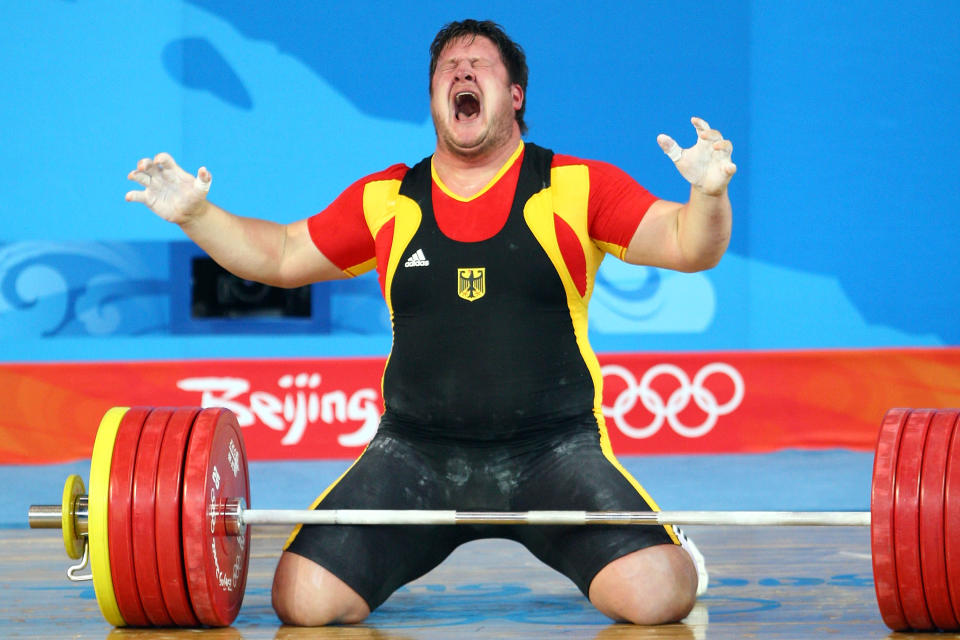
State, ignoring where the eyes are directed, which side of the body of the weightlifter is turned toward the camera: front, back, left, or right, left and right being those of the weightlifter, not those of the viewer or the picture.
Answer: front

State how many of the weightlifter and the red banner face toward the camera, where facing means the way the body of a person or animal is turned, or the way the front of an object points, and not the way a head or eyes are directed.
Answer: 2

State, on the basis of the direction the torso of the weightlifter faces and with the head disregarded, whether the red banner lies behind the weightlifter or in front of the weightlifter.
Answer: behind

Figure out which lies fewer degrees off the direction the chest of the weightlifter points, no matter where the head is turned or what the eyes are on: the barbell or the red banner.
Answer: the barbell

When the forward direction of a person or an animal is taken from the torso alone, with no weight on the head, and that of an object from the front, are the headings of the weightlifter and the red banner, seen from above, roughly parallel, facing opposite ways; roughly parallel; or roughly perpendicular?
roughly parallel

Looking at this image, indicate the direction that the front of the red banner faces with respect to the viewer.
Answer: facing the viewer

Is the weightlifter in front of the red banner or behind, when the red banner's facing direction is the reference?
in front

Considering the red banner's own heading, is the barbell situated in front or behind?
in front
